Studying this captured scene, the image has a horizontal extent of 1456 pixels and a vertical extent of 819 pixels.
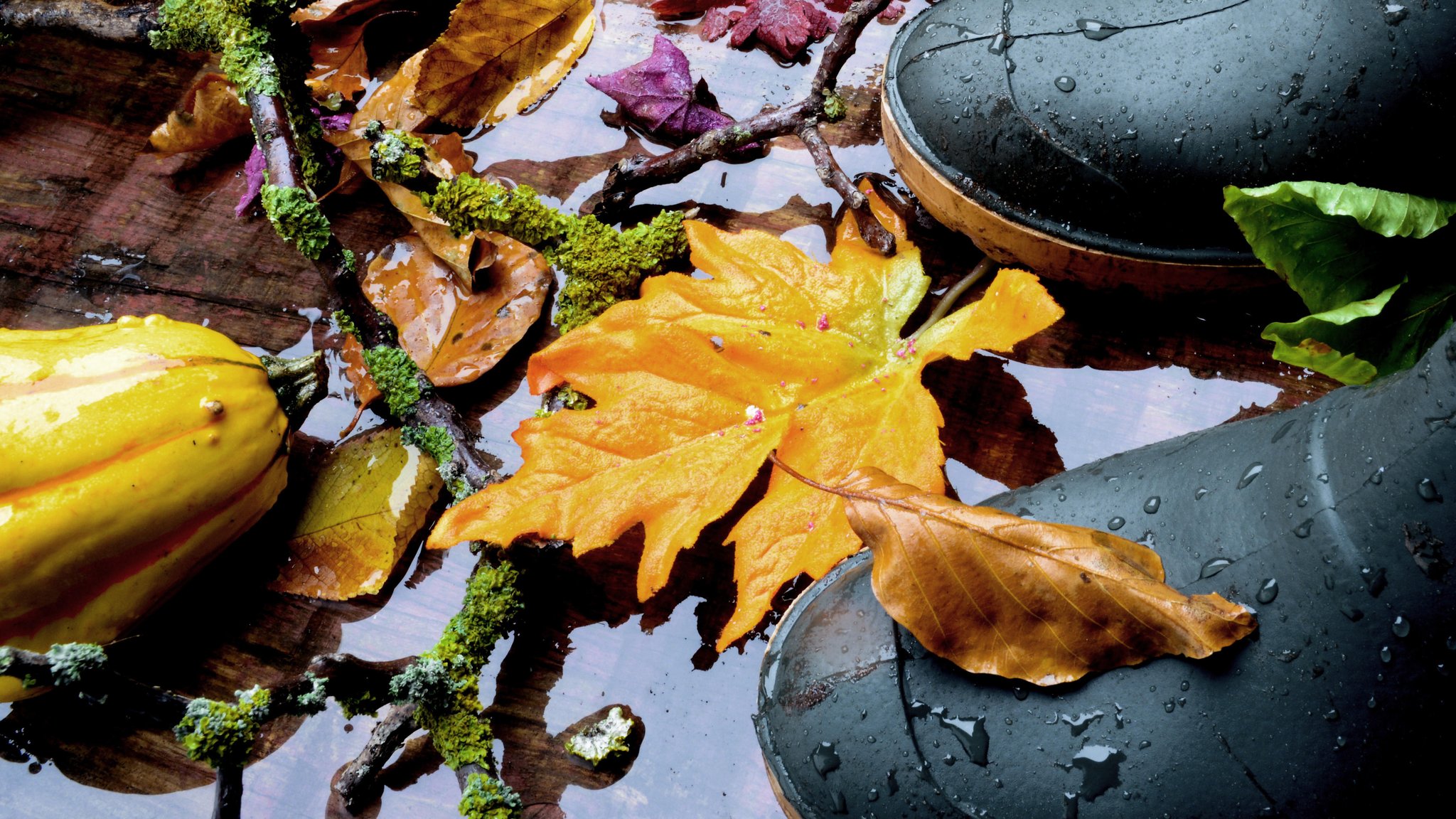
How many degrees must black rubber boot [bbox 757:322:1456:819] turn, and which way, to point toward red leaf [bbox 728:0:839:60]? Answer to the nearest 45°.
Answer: approximately 45° to its right

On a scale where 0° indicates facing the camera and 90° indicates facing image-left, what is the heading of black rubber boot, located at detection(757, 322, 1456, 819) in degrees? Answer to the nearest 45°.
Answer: approximately 90°

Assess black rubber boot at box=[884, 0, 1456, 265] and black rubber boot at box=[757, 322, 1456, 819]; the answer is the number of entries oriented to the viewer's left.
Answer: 2

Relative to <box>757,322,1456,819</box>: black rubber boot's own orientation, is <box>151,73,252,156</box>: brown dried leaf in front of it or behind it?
in front

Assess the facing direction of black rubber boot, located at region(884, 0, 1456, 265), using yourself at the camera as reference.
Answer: facing to the left of the viewer

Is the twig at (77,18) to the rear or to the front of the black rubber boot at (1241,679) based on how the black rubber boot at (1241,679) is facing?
to the front
